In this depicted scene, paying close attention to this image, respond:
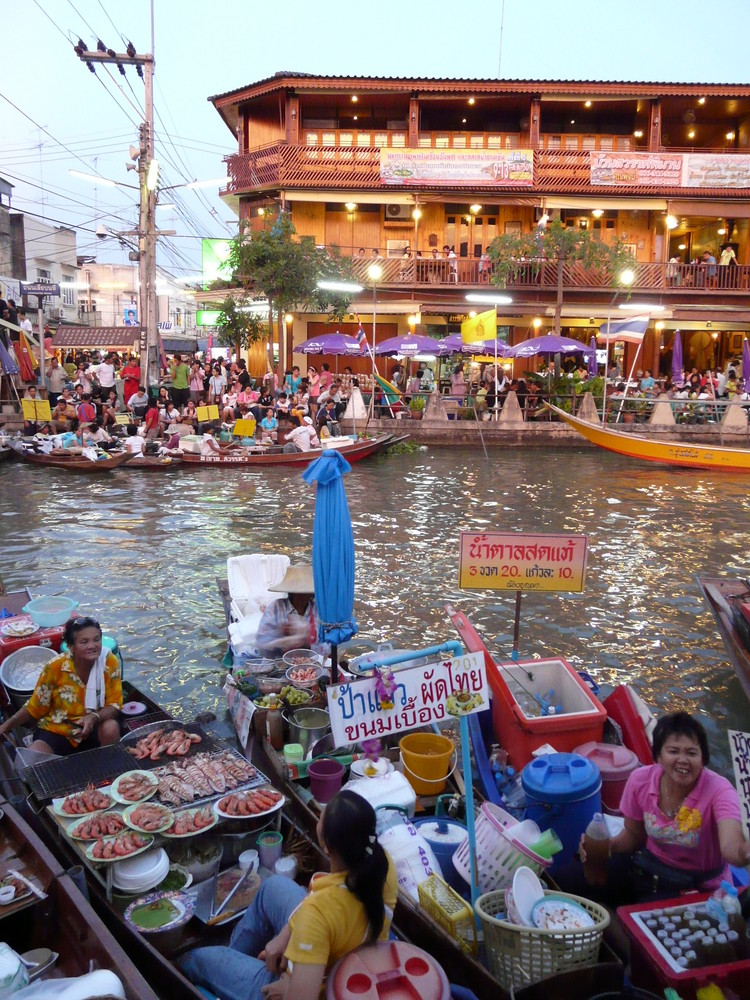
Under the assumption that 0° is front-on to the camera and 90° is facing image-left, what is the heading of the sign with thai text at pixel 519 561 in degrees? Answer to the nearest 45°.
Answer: approximately 0°

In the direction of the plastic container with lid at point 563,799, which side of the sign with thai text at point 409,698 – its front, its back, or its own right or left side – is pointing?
left

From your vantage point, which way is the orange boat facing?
to the viewer's left

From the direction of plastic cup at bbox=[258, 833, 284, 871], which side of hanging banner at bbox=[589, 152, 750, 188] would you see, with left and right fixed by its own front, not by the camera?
front

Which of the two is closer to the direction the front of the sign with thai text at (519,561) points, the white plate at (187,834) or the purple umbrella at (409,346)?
the white plate

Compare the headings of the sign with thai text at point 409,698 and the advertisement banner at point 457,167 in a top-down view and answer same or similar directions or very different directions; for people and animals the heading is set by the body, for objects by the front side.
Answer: same or similar directions

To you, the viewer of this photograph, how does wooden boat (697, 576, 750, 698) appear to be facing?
facing away from the viewer and to the left of the viewer

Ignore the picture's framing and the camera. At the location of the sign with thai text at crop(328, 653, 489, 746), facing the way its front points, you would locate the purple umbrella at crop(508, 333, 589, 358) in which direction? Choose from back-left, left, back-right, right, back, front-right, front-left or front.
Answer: back

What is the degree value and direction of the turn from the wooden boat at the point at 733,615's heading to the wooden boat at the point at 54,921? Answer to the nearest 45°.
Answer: approximately 90° to its left

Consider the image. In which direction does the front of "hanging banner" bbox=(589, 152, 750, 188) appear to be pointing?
toward the camera

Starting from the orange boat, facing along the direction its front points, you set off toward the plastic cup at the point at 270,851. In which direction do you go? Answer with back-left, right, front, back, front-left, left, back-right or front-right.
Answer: left

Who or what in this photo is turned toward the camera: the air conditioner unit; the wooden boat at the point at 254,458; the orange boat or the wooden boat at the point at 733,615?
the air conditioner unit

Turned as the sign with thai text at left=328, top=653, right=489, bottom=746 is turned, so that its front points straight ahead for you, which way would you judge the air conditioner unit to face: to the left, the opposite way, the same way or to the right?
the same way

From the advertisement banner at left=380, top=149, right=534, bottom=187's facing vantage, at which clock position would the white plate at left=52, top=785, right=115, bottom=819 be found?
The white plate is roughly at 12 o'clock from the advertisement banner.

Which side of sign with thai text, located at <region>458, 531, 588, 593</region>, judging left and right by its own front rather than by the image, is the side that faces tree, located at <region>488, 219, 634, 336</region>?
back

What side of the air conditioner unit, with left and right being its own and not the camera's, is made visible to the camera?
front

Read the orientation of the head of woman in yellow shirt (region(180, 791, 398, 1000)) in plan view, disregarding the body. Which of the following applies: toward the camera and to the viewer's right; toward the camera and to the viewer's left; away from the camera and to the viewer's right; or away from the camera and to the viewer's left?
away from the camera and to the viewer's left

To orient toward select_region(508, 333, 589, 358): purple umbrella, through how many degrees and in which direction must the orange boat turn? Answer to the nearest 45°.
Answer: approximately 45° to its right

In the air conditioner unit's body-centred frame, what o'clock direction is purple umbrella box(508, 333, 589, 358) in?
The purple umbrella is roughly at 11 o'clock from the air conditioner unit.
